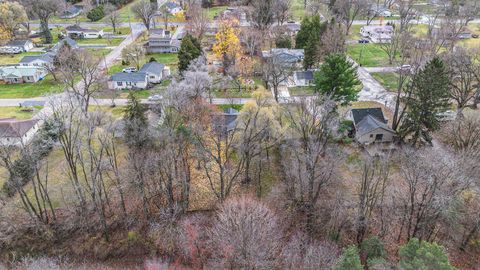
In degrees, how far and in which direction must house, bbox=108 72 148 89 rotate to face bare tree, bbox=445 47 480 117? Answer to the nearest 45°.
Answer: approximately 45° to its left

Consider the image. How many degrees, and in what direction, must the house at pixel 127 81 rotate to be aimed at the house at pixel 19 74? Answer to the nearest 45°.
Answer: approximately 135° to its right

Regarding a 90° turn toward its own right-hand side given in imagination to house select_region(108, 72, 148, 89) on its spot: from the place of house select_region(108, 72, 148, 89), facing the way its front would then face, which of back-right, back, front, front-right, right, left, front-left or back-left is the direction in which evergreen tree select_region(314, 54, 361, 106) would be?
back-left

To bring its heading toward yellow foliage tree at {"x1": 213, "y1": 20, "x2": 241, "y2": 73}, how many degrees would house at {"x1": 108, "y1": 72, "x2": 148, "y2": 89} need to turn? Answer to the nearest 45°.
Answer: approximately 90° to its left

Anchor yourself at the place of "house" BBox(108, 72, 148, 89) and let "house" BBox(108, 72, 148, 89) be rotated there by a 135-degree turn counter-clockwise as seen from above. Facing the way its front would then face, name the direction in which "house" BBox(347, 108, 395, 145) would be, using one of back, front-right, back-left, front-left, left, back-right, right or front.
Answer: right

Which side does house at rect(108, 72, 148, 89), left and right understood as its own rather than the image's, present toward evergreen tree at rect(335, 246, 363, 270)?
front

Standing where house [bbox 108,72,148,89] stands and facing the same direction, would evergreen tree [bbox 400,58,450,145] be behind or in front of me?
in front

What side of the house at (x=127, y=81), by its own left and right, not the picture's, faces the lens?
front

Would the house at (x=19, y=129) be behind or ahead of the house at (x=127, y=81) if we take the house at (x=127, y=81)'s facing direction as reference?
ahead

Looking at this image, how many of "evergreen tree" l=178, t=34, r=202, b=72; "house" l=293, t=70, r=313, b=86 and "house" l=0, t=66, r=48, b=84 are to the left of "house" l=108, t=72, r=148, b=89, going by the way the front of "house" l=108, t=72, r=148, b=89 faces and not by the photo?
2

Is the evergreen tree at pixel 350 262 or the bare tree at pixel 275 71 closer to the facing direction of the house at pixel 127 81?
the evergreen tree

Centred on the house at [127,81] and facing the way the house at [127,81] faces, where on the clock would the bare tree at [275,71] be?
The bare tree is roughly at 10 o'clock from the house.
